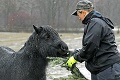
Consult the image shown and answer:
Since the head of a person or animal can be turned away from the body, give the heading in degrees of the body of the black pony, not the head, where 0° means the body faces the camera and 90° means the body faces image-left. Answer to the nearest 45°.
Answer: approximately 270°
